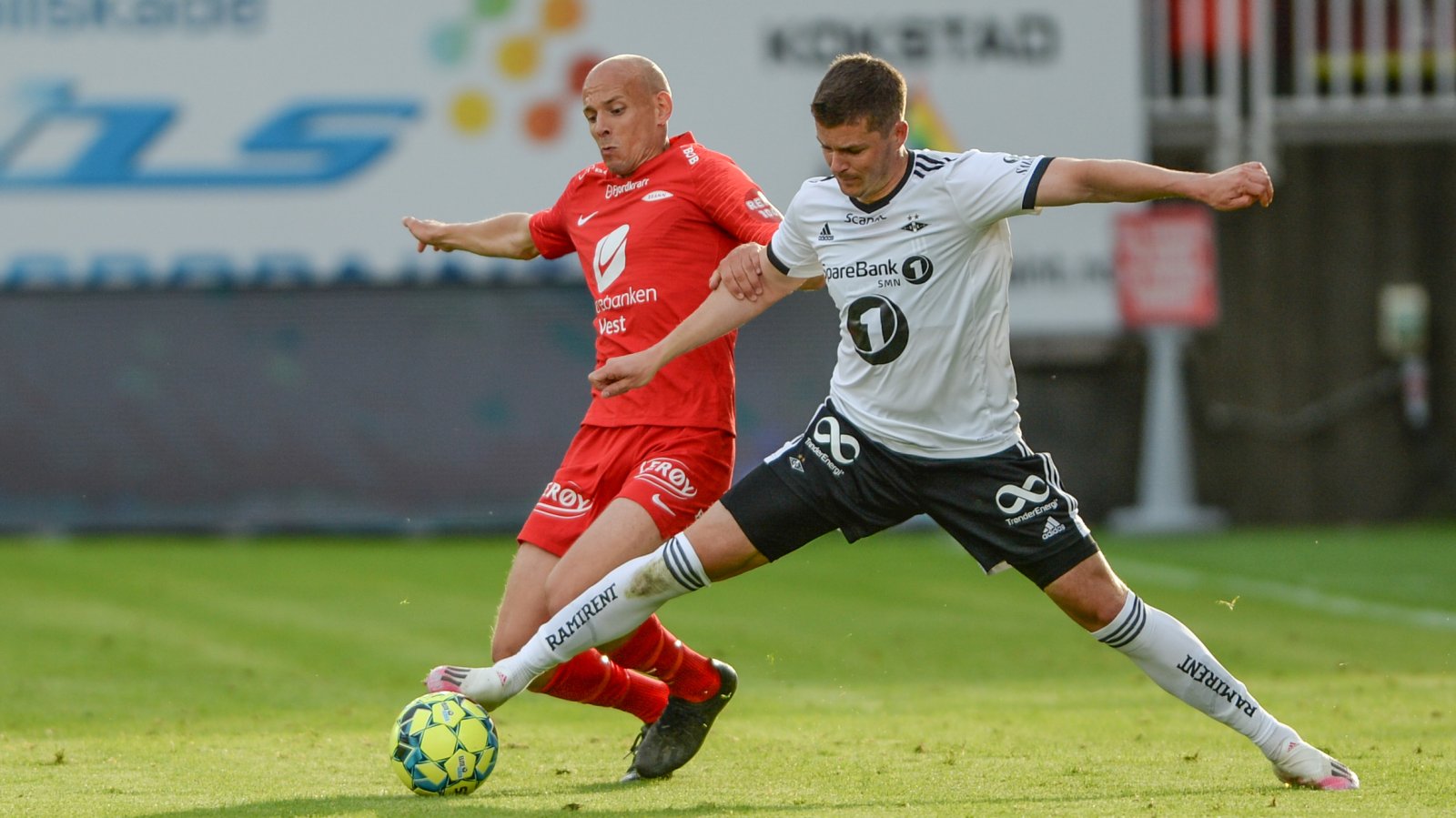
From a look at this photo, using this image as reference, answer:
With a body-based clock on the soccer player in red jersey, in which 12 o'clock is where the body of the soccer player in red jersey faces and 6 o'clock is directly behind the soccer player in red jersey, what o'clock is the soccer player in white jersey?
The soccer player in white jersey is roughly at 9 o'clock from the soccer player in red jersey.

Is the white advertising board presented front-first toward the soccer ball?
yes

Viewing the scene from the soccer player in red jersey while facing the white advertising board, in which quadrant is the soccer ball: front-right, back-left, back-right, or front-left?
back-left

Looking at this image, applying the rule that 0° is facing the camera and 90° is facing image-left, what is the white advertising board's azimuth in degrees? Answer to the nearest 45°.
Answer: approximately 0°

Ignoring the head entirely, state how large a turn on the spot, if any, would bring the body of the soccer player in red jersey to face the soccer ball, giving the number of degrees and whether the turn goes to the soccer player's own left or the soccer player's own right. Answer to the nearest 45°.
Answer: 0° — they already face it

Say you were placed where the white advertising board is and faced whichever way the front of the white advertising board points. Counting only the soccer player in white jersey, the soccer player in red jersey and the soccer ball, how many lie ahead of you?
3

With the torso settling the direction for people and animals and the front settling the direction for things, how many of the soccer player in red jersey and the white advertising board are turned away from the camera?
0

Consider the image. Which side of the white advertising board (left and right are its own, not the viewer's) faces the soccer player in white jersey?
front

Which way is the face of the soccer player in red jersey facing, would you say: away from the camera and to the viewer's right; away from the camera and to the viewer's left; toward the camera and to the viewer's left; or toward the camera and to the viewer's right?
toward the camera and to the viewer's left

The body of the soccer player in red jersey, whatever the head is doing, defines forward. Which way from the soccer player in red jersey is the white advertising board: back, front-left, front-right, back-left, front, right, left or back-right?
back-right

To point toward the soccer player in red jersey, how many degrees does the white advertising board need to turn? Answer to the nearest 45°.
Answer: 0° — it already faces them

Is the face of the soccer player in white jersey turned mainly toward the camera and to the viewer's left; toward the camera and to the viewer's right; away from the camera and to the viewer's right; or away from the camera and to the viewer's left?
toward the camera and to the viewer's left
